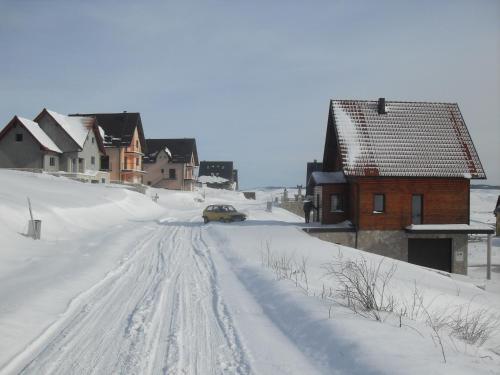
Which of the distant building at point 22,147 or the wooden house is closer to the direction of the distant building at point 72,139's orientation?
the wooden house

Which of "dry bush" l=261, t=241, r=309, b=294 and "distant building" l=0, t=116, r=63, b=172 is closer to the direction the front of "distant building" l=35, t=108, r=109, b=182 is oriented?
the dry bush

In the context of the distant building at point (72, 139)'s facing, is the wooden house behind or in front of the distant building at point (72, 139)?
in front

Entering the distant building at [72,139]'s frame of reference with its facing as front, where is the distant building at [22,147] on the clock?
the distant building at [22,147] is roughly at 4 o'clock from the distant building at [72,139].

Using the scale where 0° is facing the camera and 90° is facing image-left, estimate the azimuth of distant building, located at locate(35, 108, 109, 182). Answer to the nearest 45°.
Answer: approximately 315°
